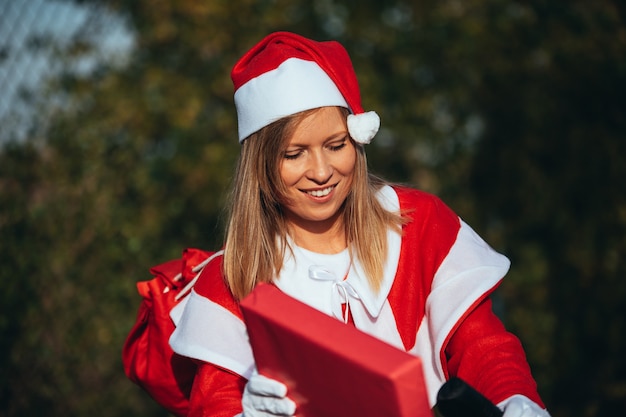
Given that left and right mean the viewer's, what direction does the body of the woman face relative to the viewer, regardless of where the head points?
facing the viewer
